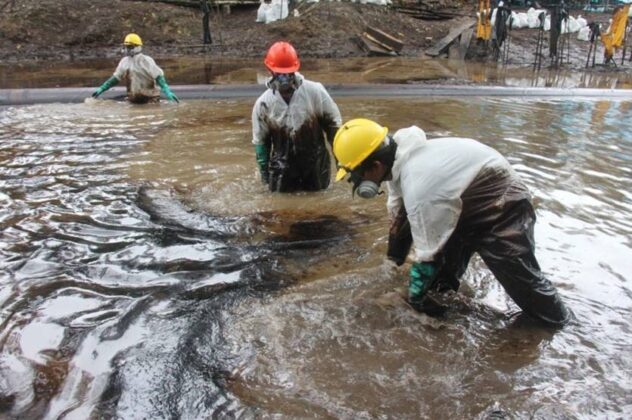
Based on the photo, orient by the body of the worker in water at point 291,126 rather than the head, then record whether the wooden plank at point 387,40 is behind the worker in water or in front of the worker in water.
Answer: behind

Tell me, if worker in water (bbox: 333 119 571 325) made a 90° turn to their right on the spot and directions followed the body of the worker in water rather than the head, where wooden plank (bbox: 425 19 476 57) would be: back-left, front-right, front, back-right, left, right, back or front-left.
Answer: front

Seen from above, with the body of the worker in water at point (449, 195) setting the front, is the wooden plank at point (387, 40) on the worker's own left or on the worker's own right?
on the worker's own right

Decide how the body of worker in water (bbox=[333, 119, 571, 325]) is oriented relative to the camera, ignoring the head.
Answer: to the viewer's left

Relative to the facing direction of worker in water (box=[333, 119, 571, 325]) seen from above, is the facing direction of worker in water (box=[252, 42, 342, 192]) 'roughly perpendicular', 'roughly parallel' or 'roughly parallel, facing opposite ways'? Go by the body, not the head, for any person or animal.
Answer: roughly perpendicular

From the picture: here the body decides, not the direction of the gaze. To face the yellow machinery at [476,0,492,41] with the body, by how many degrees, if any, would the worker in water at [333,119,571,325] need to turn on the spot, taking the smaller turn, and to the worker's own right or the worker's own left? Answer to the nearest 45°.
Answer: approximately 90° to the worker's own right

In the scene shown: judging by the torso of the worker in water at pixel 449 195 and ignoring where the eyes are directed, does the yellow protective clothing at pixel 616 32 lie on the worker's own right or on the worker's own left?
on the worker's own right

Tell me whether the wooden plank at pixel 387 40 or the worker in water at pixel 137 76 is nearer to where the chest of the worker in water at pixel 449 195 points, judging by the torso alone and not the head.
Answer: the worker in water

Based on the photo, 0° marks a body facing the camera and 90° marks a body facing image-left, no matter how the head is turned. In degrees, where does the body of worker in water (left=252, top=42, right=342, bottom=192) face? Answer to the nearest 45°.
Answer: approximately 0°

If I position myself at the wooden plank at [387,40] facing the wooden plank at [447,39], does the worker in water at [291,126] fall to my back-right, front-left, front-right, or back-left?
back-right

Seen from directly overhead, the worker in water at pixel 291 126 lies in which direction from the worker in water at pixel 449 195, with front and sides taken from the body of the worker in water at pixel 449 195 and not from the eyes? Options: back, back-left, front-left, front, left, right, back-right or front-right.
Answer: front-right

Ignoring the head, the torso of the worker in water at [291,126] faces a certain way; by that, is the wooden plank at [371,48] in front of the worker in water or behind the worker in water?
behind
